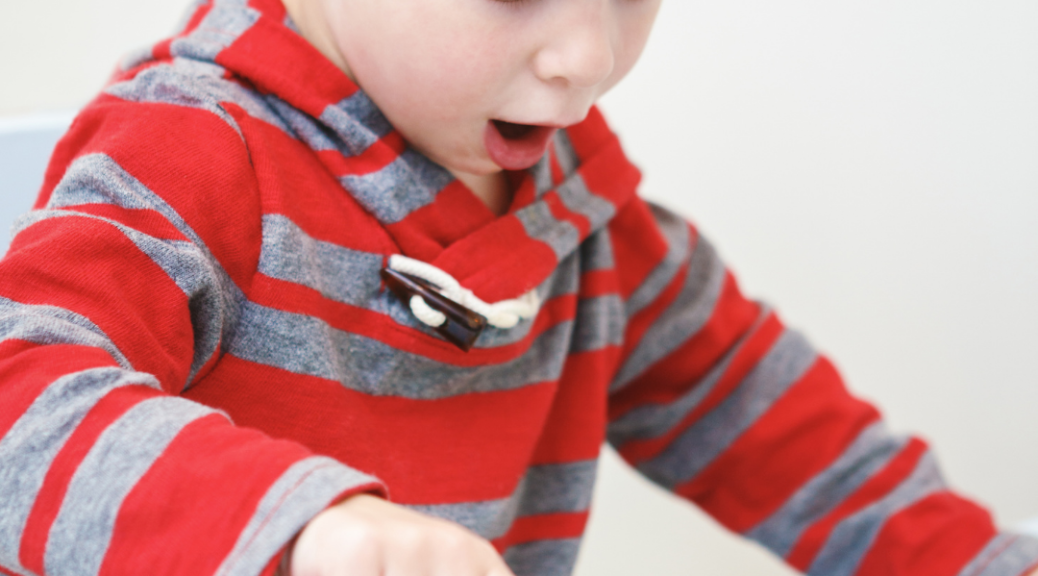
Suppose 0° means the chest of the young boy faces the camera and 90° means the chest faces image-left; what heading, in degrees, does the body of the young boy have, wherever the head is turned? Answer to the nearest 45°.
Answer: approximately 315°
